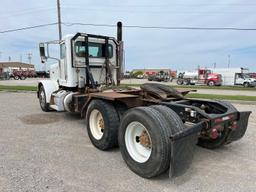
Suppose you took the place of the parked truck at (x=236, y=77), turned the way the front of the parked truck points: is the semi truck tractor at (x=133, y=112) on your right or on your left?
on your right

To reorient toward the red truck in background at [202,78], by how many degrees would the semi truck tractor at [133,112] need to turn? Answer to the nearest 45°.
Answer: approximately 45° to its right

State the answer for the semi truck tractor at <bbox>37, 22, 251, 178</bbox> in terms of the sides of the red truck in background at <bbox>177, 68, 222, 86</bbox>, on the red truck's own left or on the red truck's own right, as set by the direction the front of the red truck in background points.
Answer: on the red truck's own right

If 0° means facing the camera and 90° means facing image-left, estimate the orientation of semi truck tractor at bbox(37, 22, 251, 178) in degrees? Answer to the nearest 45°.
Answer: approximately 135°

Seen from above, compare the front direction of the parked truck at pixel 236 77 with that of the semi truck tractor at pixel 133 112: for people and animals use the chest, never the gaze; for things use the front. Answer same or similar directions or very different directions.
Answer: very different directions

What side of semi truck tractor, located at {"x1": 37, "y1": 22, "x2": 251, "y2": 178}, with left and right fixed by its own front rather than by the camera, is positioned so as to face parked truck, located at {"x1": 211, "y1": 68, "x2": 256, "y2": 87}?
right

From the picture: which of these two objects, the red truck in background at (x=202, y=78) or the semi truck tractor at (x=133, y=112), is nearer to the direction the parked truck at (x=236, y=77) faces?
the semi truck tractor
